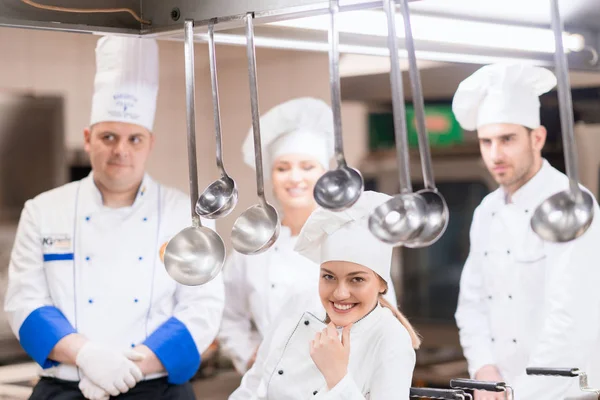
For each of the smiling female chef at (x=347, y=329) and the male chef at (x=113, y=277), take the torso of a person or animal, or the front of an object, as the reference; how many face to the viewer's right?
0

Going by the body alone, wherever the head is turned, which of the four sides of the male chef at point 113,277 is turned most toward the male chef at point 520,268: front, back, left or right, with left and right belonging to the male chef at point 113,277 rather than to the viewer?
left

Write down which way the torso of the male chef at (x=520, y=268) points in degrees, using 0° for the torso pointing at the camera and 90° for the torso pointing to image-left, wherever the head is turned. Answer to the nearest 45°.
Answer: approximately 45°

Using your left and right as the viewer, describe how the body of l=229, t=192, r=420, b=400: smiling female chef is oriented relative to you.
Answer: facing the viewer and to the left of the viewer

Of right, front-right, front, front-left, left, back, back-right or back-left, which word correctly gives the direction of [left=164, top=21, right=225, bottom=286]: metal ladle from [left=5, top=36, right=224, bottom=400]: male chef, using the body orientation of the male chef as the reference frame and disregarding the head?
front

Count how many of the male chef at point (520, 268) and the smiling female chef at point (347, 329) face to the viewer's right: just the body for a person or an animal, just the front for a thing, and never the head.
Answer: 0

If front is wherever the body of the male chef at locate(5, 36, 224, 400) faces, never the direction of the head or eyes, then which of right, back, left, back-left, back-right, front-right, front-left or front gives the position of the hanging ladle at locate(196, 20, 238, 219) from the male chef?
front

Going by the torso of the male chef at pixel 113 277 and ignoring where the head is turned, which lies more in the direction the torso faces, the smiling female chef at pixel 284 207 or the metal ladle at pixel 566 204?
the metal ladle

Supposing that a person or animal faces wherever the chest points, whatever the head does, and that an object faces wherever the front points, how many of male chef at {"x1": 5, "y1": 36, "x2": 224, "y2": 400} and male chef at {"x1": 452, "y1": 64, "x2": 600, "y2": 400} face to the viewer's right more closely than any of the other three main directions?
0

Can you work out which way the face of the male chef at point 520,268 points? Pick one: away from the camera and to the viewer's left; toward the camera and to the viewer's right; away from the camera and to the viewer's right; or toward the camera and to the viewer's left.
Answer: toward the camera and to the viewer's left

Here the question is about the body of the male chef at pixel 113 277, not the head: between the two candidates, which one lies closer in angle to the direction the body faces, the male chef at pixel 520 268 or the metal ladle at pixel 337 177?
the metal ladle

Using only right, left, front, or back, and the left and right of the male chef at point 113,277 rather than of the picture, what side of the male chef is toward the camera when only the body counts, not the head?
front
